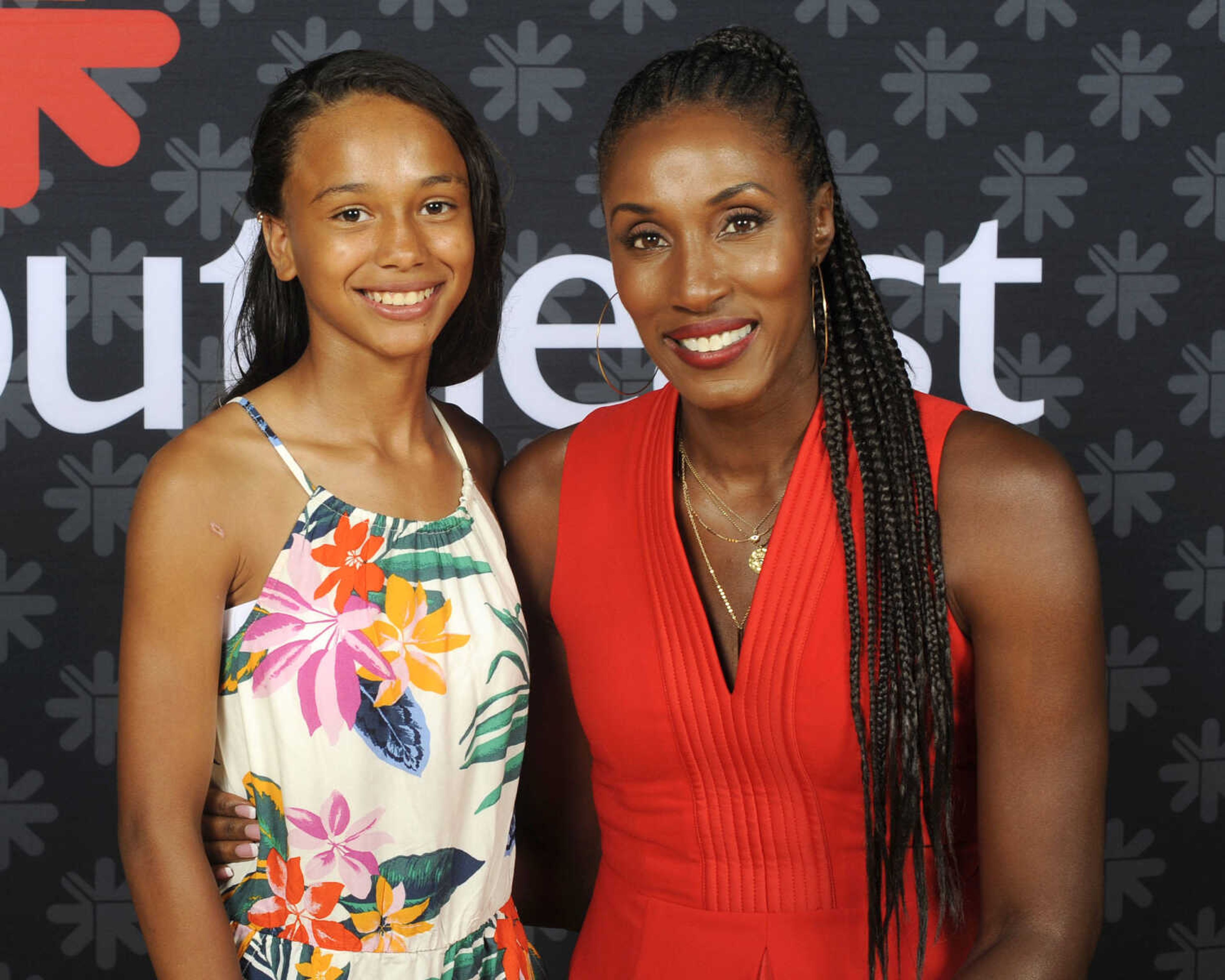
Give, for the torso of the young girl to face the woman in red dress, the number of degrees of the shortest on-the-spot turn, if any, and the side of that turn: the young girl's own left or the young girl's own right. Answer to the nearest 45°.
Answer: approximately 45° to the young girl's own left

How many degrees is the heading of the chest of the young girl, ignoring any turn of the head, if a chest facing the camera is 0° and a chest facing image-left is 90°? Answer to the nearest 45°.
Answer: approximately 315°
